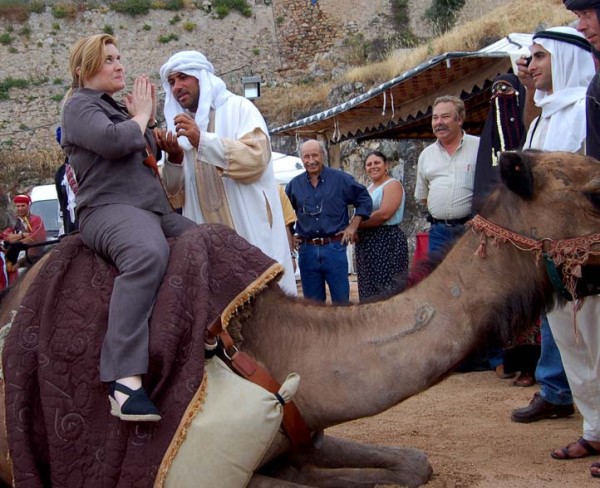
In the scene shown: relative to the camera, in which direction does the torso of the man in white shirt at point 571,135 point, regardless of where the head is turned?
to the viewer's left

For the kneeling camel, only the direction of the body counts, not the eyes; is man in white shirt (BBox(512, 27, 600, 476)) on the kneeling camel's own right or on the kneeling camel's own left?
on the kneeling camel's own left

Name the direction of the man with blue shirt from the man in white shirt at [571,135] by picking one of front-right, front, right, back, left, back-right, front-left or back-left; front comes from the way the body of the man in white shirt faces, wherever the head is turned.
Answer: front-right

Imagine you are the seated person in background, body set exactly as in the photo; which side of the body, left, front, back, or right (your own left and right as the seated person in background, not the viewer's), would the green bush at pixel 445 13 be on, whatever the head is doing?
back

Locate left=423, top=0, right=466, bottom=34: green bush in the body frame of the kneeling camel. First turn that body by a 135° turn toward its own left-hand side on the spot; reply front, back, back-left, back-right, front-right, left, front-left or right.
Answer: front-right

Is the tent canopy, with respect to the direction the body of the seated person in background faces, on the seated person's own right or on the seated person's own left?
on the seated person's own left

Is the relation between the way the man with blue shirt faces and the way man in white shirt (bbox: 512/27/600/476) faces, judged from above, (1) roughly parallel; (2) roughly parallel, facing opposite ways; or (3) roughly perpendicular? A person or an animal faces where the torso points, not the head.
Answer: roughly perpendicular

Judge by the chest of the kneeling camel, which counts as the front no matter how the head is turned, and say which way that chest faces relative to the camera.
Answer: to the viewer's right

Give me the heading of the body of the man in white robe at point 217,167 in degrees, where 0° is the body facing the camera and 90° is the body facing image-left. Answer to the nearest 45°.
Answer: approximately 45°

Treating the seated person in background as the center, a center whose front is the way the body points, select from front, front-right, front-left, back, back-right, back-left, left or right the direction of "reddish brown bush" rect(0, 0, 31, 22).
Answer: back-right

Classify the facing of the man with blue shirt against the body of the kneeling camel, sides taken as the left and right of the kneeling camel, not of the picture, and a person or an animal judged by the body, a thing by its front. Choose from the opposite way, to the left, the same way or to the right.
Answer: to the right
